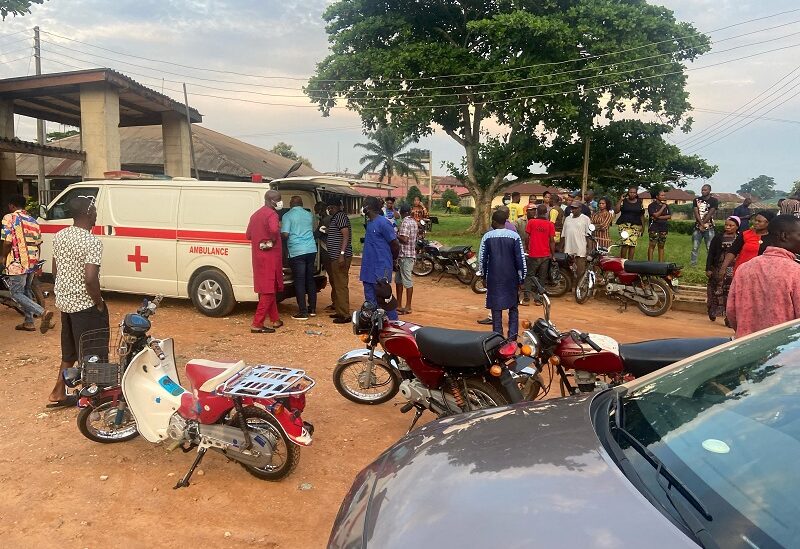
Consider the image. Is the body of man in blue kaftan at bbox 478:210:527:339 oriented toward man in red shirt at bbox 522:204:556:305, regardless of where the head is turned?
yes

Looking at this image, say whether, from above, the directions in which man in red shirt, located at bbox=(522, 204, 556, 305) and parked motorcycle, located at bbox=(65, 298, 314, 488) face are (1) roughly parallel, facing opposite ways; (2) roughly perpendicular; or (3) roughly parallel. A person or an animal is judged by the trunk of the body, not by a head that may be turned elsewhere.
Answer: roughly perpendicular

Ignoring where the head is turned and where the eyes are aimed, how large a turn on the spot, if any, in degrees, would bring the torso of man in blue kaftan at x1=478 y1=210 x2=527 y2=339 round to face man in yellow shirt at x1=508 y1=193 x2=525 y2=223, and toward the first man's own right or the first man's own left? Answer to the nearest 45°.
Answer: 0° — they already face them

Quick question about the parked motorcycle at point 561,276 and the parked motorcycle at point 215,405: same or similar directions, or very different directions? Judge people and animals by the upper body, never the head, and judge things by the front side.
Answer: same or similar directions

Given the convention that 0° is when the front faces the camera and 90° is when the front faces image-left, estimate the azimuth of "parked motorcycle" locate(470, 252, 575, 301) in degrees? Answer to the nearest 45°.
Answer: approximately 90°

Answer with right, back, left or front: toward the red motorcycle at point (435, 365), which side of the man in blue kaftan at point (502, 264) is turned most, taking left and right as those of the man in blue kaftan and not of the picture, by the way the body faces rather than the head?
back

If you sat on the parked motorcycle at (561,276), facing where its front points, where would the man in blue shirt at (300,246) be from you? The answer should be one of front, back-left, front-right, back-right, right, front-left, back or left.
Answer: front-left

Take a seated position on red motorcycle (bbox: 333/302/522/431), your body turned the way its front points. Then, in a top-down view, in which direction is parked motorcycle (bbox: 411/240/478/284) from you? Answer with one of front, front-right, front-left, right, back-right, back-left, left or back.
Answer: right

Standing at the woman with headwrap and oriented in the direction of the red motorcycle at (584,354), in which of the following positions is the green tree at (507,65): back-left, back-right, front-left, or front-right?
back-right

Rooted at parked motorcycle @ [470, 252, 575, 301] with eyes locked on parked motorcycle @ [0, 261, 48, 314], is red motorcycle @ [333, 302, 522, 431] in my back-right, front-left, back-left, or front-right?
front-left

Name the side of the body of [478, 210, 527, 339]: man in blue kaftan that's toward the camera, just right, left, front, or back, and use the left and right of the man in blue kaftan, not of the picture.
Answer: back

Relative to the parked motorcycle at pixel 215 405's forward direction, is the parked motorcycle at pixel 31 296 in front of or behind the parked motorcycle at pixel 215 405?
in front

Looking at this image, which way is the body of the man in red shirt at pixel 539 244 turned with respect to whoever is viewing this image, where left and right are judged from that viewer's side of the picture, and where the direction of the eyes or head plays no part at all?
facing away from the viewer

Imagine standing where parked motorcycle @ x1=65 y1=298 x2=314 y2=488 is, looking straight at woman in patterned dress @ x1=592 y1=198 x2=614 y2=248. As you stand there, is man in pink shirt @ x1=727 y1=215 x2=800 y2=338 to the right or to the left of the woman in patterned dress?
right

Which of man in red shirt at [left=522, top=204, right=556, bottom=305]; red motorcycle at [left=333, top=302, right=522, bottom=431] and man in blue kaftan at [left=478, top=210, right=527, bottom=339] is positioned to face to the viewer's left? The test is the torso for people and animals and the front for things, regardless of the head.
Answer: the red motorcycle

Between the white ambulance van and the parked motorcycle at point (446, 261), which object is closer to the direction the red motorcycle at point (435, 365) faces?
the white ambulance van

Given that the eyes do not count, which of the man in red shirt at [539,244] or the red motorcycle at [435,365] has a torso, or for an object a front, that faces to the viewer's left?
the red motorcycle
